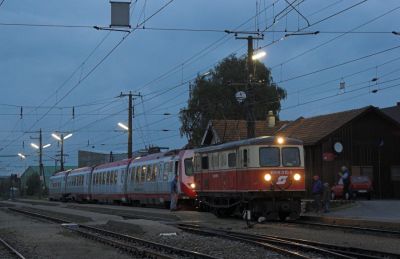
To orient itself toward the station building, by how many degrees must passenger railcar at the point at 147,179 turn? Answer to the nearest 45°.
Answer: approximately 45° to its left

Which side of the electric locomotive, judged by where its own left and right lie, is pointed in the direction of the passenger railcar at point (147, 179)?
back

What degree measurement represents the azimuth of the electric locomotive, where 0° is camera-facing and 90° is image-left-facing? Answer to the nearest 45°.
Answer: approximately 315°

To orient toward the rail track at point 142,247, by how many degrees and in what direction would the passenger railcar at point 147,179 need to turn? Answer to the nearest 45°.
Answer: approximately 45° to its right

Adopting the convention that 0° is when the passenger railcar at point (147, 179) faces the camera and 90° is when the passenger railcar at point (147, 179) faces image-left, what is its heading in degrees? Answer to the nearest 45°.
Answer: approximately 315°

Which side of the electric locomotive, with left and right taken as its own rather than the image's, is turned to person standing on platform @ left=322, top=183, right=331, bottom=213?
front

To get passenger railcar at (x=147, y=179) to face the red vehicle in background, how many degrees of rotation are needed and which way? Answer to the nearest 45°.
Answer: approximately 45° to its left

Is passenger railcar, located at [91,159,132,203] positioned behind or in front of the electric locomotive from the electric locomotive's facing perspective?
behind

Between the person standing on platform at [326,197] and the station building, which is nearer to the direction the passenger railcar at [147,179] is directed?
the person standing on platform
